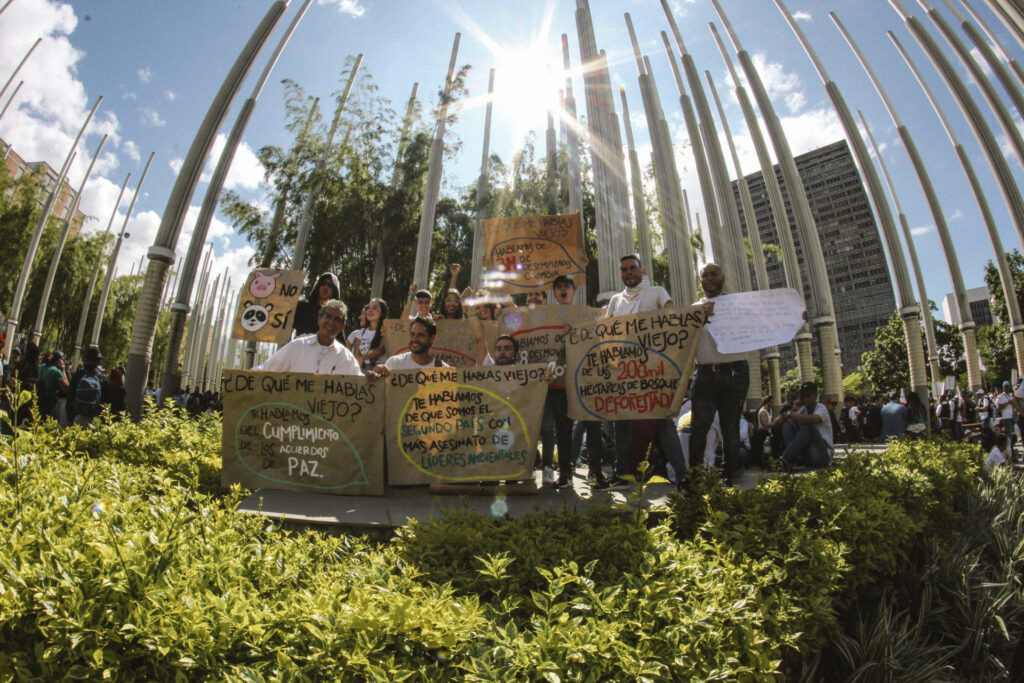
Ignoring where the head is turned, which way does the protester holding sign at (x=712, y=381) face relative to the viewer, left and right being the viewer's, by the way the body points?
facing the viewer

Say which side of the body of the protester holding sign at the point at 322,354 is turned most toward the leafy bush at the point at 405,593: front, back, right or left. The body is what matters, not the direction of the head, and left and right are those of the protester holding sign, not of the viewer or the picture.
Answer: front

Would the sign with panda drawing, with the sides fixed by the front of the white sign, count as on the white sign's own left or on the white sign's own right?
on the white sign's own right

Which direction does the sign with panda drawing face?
toward the camera

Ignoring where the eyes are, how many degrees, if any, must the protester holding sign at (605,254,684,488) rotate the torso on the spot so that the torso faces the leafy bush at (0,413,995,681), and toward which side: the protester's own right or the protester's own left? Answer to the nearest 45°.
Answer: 0° — they already face it

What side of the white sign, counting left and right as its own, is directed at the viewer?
front

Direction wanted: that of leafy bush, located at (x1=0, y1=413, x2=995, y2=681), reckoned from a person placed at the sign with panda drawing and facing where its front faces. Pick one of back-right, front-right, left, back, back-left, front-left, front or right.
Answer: front

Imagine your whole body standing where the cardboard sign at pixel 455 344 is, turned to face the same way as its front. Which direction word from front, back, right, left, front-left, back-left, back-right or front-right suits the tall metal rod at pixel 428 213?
back

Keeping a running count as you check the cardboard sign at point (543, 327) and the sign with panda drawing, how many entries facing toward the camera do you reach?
2

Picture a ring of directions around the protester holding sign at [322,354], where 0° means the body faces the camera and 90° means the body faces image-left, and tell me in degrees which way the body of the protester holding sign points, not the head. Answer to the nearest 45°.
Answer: approximately 0°
